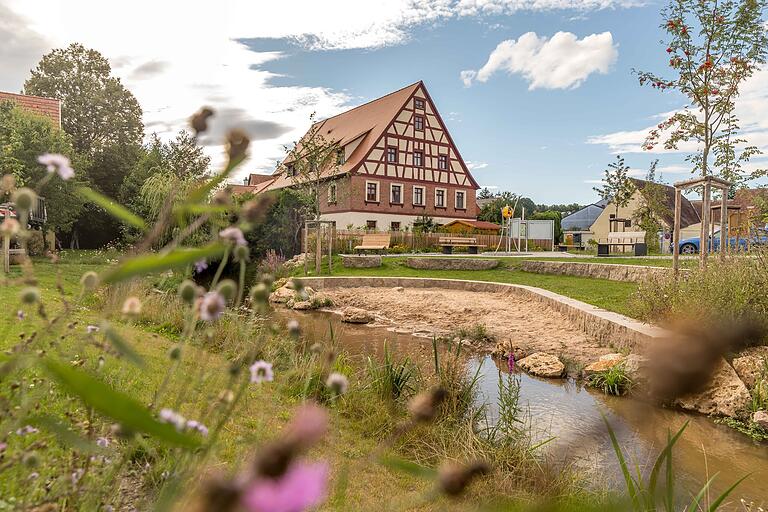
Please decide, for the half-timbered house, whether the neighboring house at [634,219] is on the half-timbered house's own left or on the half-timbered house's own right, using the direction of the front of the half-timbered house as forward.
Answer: on the half-timbered house's own left

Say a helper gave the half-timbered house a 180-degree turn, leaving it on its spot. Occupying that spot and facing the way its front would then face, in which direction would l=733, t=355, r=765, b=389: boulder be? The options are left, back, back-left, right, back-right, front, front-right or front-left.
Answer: back-left

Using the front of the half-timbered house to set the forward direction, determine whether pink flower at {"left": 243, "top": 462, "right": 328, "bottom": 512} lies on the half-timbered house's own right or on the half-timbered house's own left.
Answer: on the half-timbered house's own right

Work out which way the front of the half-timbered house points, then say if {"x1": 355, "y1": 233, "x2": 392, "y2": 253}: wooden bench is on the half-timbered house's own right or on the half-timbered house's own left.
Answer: on the half-timbered house's own right

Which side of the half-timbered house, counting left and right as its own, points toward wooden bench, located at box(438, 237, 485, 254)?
front

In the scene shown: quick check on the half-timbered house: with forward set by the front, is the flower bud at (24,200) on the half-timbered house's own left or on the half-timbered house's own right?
on the half-timbered house's own right

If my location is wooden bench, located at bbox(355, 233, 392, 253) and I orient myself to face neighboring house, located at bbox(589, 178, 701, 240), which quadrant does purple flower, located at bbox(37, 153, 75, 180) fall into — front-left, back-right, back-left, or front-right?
back-right

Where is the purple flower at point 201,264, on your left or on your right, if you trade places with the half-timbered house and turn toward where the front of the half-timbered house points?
on your right

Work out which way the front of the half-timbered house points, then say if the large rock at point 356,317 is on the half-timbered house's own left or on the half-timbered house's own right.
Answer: on the half-timbered house's own right

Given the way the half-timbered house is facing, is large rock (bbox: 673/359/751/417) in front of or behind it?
in front

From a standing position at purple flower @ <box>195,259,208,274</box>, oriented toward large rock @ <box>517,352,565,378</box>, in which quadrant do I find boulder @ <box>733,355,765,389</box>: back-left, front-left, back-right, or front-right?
front-right

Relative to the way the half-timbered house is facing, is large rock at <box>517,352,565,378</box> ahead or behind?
ahead

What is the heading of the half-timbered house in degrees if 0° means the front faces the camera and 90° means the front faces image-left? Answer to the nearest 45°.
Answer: approximately 315°

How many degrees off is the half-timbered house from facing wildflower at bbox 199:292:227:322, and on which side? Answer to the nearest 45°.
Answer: approximately 45° to its right

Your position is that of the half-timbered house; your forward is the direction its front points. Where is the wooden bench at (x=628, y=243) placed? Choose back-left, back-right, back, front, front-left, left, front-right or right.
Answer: front
